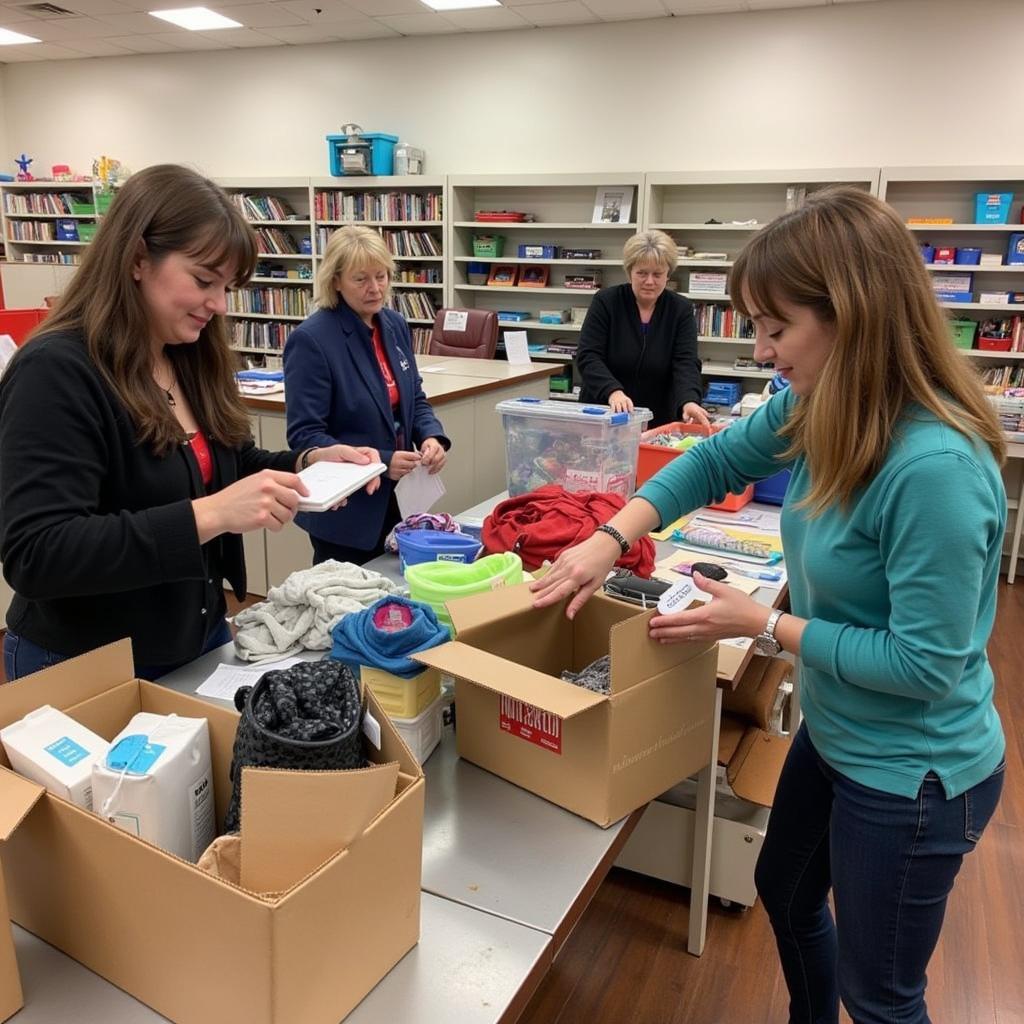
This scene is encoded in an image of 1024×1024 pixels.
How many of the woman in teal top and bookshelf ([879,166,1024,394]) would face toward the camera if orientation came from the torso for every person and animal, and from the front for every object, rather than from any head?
1

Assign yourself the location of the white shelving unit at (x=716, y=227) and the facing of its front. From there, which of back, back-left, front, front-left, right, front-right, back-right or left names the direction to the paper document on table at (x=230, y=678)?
front

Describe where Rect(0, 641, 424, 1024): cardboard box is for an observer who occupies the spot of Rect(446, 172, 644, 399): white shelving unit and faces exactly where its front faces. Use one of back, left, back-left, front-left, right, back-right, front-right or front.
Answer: front

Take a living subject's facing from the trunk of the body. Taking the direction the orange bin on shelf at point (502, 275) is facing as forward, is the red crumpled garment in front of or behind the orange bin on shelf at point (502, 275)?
in front

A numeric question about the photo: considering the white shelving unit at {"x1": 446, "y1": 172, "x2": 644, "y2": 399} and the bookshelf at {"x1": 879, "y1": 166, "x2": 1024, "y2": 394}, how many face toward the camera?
2

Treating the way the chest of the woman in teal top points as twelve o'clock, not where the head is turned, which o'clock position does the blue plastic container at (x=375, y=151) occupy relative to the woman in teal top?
The blue plastic container is roughly at 2 o'clock from the woman in teal top.

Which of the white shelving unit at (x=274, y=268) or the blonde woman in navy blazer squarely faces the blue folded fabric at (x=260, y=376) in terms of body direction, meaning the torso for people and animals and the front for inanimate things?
the white shelving unit

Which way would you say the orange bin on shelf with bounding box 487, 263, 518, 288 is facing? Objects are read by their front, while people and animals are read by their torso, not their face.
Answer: toward the camera

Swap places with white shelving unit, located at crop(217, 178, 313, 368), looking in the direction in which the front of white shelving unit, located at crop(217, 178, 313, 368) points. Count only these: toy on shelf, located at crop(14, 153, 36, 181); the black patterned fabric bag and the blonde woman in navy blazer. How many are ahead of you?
2

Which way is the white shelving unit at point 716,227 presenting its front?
toward the camera

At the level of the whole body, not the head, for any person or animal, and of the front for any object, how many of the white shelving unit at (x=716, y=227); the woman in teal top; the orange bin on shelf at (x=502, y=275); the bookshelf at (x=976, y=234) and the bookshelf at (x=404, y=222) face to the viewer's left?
1

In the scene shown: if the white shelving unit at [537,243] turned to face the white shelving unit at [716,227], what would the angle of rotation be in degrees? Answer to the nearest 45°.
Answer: approximately 45° to its left

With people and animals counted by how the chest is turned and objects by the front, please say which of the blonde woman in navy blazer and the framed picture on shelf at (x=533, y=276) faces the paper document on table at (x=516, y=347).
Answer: the framed picture on shelf

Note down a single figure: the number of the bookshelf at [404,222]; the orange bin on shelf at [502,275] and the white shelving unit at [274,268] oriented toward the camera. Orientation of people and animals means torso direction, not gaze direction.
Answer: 3

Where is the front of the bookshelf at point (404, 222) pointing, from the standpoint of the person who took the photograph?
facing the viewer
